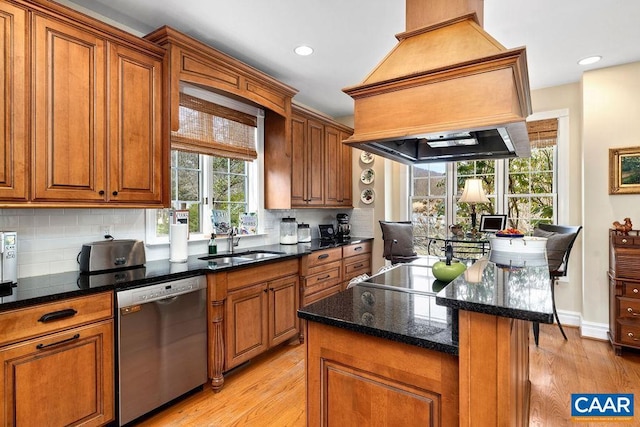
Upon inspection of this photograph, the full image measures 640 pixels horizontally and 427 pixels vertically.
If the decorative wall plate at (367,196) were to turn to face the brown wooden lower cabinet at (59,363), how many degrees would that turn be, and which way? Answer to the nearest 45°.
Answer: approximately 45° to its right

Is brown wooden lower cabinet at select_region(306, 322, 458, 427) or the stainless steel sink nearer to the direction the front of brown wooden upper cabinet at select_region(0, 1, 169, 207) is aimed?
the brown wooden lower cabinet

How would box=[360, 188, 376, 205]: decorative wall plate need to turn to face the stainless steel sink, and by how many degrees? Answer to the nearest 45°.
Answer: approximately 45° to its right

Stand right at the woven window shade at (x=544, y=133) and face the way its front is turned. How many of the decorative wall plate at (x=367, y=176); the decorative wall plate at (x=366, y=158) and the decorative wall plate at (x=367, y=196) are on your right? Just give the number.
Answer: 3

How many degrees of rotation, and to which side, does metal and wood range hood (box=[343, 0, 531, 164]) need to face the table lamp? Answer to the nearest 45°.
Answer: approximately 135° to its right

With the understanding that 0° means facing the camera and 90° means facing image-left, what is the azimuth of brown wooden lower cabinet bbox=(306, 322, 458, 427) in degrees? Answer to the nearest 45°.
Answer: approximately 45°

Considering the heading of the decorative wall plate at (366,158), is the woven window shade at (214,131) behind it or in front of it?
in front

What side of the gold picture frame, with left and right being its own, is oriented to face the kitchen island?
front

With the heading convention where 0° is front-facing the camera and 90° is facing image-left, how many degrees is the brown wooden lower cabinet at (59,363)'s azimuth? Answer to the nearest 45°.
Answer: approximately 315°

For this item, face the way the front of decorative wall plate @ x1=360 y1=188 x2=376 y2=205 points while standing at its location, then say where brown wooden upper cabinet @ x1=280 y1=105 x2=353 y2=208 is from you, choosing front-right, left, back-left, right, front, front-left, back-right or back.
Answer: front-right

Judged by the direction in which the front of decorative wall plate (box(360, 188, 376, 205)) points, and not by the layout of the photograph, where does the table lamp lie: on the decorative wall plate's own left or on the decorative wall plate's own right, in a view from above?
on the decorative wall plate's own left
